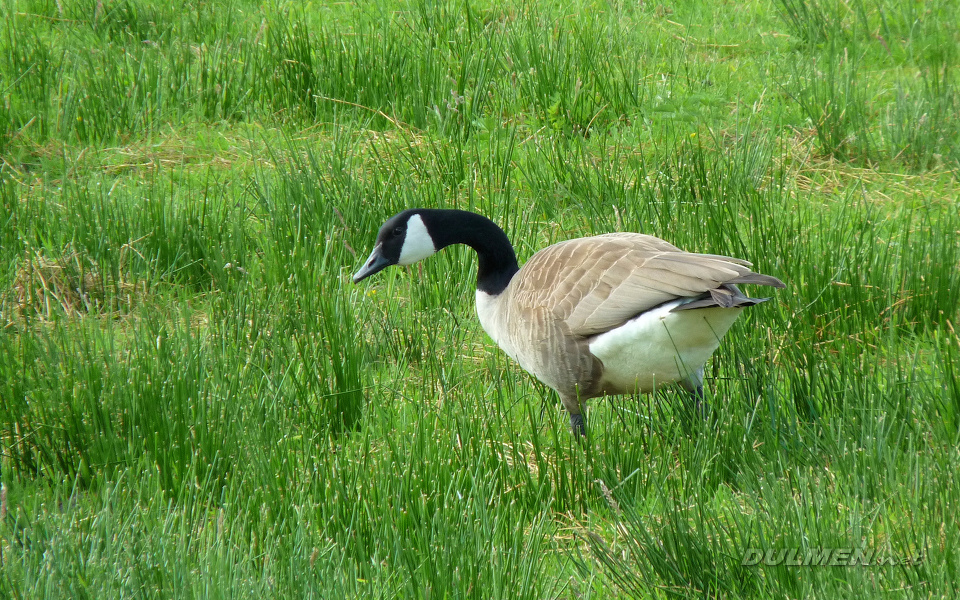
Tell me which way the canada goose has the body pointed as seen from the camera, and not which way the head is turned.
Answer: to the viewer's left
